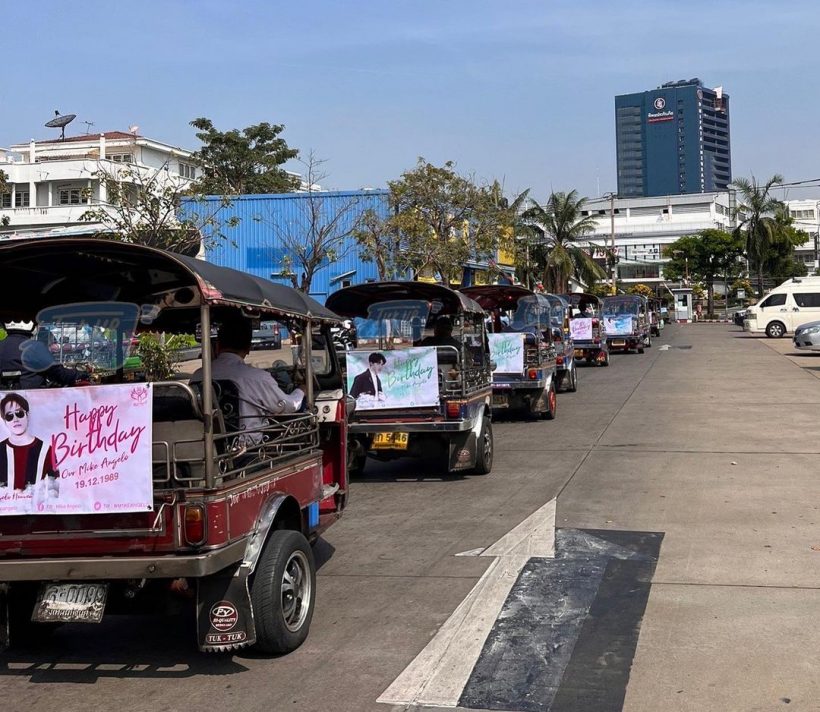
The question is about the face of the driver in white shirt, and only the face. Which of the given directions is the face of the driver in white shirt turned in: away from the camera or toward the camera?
away from the camera

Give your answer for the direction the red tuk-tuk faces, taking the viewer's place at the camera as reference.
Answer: facing away from the viewer and to the right of the viewer

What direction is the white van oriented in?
to the viewer's left

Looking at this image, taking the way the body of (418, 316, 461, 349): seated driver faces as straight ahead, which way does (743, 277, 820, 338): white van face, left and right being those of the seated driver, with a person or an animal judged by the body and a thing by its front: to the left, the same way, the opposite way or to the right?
to the left

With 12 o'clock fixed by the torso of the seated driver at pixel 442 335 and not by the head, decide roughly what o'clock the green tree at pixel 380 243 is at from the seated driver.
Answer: The green tree is roughly at 12 o'clock from the seated driver.

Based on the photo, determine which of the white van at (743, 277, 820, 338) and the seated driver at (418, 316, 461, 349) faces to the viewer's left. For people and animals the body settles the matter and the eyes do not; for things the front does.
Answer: the white van

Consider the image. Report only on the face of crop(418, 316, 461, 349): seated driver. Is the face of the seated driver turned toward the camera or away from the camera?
away from the camera

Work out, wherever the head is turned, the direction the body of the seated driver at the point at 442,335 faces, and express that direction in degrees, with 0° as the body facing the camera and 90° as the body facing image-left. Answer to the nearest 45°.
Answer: approximately 180°

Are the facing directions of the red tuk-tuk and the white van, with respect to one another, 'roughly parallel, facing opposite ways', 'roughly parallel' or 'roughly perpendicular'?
roughly perpendicular
